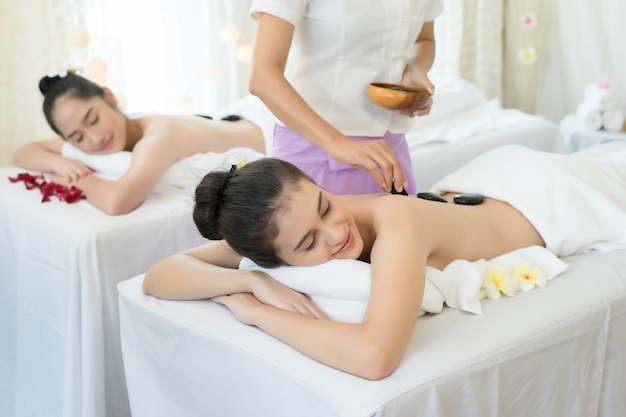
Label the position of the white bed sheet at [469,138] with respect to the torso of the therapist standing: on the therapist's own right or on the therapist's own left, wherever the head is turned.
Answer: on the therapist's own left

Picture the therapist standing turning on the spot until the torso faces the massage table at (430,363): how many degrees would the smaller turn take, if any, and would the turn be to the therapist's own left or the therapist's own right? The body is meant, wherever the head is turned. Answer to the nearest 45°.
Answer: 0° — they already face it

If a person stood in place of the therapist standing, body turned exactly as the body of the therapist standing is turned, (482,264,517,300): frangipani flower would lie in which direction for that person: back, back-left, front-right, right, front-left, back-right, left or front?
front

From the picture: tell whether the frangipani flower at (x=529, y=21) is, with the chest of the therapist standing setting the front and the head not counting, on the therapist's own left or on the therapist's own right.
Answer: on the therapist's own left

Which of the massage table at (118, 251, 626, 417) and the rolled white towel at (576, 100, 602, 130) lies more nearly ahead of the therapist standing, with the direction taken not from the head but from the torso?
the massage table

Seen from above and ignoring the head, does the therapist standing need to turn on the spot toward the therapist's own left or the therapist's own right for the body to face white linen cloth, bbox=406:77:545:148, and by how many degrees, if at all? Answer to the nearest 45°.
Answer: approximately 135° to the therapist's own left

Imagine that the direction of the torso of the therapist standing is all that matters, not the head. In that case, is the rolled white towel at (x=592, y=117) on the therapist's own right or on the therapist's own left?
on the therapist's own left

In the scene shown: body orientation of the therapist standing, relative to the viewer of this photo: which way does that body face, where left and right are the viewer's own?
facing the viewer and to the right of the viewer

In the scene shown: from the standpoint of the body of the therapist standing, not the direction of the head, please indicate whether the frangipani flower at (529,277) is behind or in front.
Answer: in front

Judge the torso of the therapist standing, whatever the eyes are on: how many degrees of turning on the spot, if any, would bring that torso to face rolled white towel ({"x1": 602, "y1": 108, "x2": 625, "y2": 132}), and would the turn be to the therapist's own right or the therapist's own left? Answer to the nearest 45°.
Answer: approximately 90° to the therapist's own left

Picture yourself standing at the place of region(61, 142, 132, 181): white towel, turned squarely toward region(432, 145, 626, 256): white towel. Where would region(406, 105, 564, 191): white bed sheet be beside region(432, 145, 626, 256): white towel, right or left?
left
